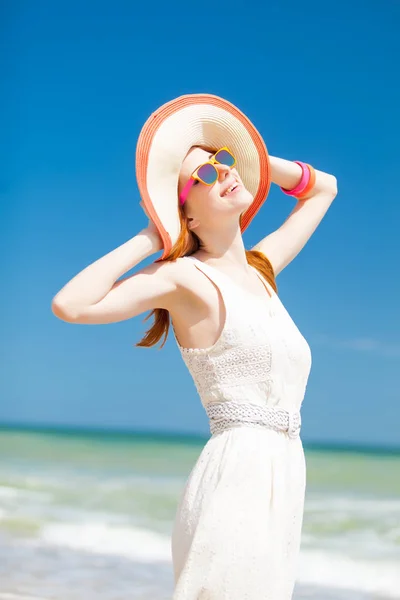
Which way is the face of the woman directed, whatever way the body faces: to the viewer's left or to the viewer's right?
to the viewer's right

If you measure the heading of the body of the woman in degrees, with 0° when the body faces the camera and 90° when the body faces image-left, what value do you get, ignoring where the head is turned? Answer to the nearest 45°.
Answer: approximately 315°
